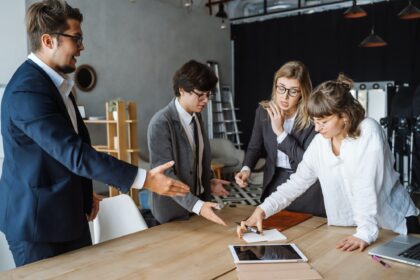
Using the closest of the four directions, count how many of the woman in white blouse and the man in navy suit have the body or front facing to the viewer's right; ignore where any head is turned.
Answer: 1

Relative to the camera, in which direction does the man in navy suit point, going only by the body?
to the viewer's right

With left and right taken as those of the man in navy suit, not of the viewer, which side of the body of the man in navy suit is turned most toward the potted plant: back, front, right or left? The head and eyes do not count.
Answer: left

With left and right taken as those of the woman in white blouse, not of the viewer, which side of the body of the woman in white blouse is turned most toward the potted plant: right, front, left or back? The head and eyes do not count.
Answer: right

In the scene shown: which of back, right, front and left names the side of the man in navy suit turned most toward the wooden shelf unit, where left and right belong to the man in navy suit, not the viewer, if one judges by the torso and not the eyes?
left

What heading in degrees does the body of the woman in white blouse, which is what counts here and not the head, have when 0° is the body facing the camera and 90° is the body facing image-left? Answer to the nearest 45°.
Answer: approximately 45°

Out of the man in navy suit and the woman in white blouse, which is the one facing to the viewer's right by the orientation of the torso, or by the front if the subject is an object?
the man in navy suit

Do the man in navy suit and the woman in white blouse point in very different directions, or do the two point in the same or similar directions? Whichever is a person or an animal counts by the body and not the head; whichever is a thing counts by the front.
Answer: very different directions

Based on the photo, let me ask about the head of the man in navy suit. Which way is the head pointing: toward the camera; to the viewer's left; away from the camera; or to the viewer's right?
to the viewer's right
